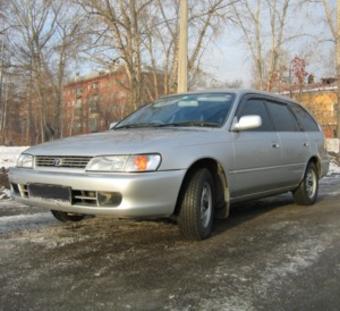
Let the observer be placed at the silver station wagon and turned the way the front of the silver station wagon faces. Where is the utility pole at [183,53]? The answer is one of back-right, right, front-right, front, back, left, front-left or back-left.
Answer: back-right

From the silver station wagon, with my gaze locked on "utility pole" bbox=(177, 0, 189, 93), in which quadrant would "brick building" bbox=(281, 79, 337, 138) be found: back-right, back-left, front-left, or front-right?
front-right

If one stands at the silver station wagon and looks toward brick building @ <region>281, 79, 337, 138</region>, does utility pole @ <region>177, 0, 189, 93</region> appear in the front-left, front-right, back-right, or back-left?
front-left

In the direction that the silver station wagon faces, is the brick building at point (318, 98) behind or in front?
behind

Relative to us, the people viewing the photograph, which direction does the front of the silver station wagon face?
facing the viewer and to the left of the viewer
